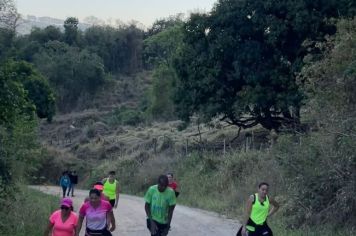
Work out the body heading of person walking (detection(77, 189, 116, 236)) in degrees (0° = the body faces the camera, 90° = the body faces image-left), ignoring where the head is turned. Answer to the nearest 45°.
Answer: approximately 0°

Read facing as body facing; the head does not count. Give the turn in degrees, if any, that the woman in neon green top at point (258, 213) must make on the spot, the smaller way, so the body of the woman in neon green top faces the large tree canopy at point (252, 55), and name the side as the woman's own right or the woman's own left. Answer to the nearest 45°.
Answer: approximately 180°

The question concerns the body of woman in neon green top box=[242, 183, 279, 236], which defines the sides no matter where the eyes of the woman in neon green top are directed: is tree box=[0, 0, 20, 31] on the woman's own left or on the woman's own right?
on the woman's own right

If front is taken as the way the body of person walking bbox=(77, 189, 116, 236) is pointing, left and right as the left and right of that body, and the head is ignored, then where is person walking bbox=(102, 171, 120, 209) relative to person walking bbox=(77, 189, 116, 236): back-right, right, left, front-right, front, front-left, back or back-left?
back
